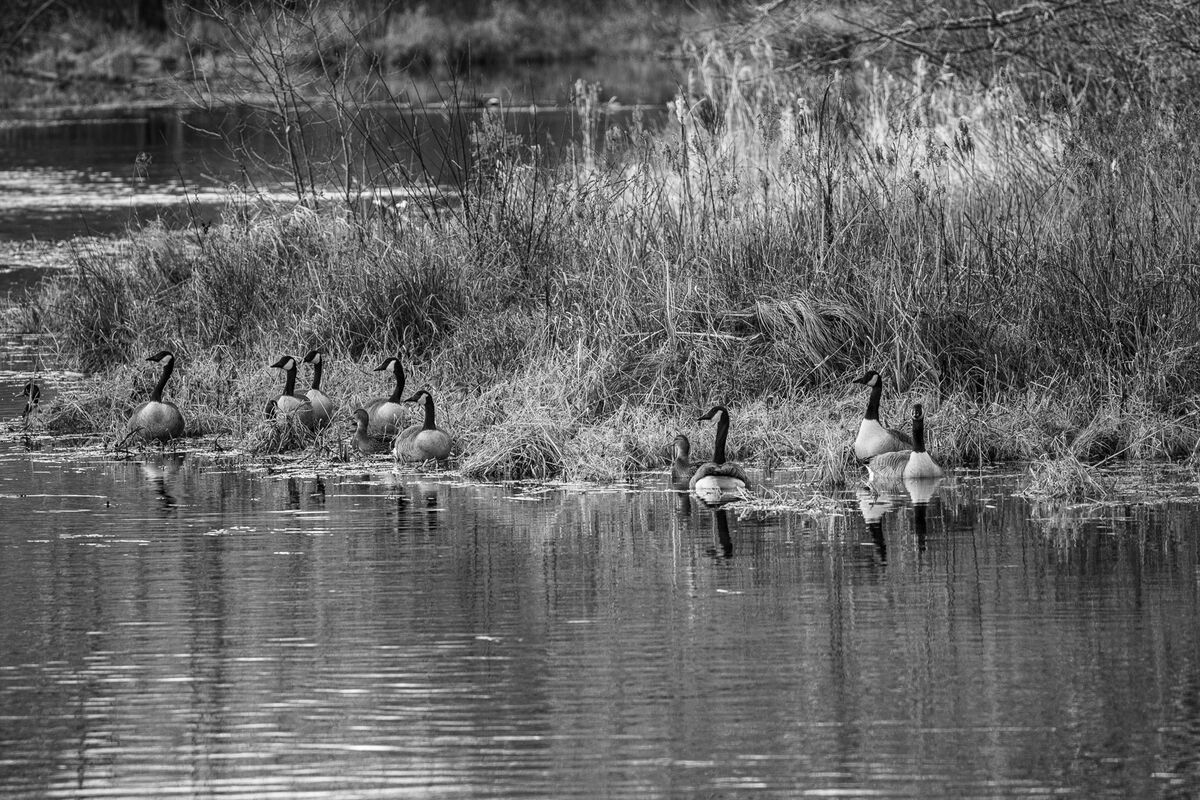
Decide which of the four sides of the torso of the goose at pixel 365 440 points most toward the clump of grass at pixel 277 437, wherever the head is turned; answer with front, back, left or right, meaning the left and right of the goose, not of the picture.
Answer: front

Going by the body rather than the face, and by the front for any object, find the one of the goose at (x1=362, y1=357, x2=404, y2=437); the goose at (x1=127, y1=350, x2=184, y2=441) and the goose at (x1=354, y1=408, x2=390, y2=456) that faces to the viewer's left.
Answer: the goose at (x1=354, y1=408, x2=390, y2=456)

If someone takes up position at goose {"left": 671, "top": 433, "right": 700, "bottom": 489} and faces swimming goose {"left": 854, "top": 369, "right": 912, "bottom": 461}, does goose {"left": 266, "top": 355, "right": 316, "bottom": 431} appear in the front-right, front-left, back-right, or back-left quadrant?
back-left

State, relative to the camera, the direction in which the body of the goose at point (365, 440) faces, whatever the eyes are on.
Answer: to the viewer's left

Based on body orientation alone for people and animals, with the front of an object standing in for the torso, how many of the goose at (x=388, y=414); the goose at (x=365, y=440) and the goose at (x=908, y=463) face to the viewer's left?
1
